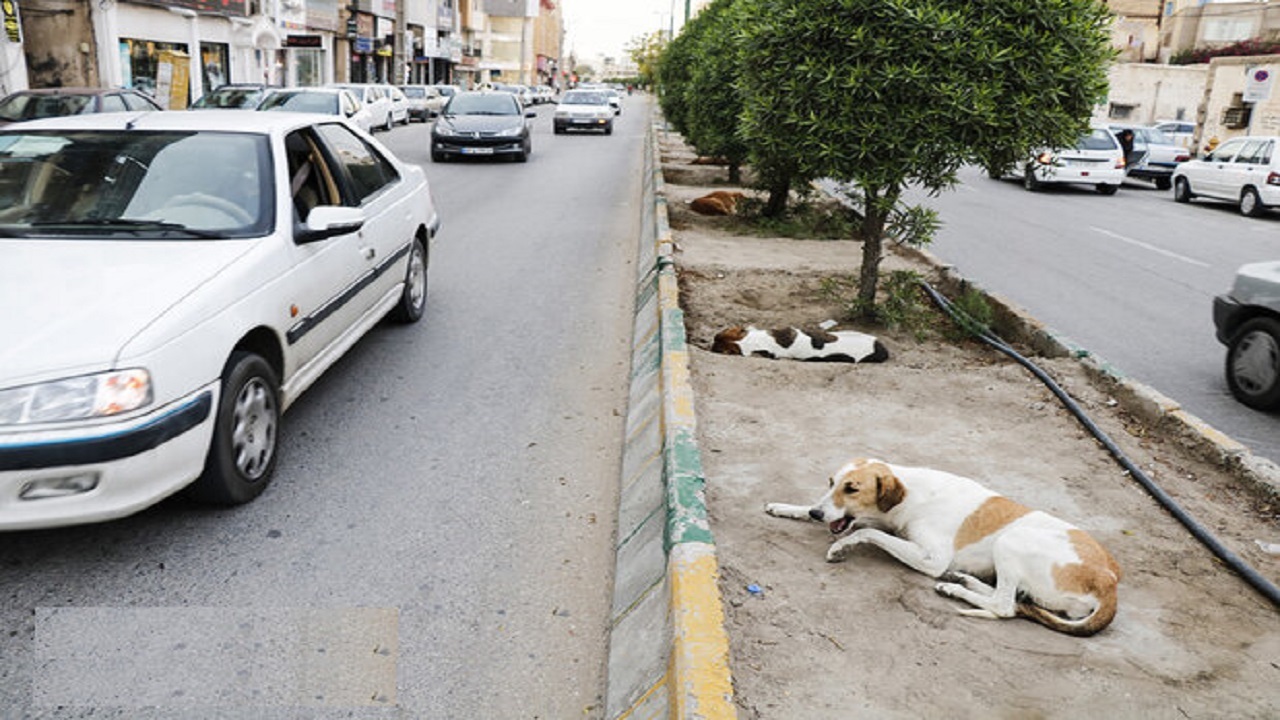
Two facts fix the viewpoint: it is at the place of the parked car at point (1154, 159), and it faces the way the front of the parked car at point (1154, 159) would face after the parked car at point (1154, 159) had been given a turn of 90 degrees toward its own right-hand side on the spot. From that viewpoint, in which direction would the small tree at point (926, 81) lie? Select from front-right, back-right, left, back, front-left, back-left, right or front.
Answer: back-right

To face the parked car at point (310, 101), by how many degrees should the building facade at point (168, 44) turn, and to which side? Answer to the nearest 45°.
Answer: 0° — it already faces it

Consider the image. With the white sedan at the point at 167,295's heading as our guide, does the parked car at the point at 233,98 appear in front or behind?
behind

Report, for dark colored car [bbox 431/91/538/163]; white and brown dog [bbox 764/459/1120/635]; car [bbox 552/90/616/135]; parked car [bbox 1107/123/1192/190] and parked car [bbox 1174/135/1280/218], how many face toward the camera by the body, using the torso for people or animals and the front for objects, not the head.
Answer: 2

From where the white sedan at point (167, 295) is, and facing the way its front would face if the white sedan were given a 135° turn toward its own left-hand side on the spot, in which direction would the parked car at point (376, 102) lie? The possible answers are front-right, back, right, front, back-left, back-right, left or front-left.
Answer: left

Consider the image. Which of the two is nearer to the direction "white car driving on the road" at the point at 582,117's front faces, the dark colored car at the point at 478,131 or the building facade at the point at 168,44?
the dark colored car

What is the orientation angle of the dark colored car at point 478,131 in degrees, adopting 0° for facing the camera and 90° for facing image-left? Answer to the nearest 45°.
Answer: approximately 0°

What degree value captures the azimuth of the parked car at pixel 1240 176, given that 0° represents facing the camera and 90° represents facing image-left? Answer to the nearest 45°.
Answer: approximately 135°

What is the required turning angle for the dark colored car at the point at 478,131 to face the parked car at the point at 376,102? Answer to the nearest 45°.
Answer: approximately 180°

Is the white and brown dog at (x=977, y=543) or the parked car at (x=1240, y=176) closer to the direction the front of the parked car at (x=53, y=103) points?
the white and brown dog

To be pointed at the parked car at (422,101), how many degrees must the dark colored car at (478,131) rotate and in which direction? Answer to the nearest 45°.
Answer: approximately 180°

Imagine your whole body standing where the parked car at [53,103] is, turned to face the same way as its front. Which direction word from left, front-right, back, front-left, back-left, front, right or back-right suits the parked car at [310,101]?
back

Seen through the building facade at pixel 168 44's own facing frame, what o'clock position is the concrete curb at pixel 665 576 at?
The concrete curb is roughly at 1 o'clock from the building facade.

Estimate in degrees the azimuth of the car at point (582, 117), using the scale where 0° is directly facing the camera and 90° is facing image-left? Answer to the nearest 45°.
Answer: approximately 0°
